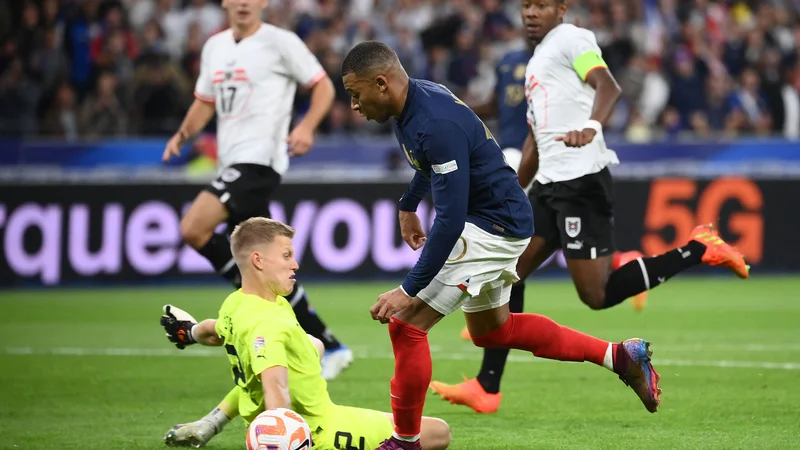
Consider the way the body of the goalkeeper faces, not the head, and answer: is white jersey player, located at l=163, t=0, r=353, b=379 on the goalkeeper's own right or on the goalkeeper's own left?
on the goalkeeper's own left

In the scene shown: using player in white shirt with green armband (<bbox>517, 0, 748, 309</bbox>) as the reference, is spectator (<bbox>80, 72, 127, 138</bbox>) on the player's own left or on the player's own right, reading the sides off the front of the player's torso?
on the player's own right

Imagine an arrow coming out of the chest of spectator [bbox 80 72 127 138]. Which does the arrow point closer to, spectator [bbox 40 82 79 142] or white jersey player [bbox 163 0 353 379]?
the white jersey player

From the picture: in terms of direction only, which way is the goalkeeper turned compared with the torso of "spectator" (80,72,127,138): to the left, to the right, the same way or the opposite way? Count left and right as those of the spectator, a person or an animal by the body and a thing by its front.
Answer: to the left

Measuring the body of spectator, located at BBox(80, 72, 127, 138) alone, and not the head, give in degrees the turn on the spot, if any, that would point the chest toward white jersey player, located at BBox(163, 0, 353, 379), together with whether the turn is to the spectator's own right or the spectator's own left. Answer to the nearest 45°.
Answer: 0° — they already face them

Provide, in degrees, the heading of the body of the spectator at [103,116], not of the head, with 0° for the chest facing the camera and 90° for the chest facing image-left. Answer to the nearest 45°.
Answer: approximately 0°

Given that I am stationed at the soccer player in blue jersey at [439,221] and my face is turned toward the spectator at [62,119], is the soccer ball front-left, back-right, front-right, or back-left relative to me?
back-left

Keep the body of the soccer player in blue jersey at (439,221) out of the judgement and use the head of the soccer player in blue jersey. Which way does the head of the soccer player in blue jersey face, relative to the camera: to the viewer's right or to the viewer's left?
to the viewer's left

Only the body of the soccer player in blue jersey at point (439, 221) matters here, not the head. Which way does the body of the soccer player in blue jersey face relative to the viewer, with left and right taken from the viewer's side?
facing to the left of the viewer

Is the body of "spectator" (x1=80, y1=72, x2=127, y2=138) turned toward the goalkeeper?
yes

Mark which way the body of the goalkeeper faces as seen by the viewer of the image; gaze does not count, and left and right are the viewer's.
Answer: facing to the right of the viewer

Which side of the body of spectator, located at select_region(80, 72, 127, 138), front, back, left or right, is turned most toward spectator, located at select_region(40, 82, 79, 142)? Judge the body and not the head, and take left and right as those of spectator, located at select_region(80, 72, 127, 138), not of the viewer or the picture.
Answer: right

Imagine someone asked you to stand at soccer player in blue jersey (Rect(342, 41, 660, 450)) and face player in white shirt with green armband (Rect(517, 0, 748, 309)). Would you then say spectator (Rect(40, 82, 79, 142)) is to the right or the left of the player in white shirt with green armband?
left
